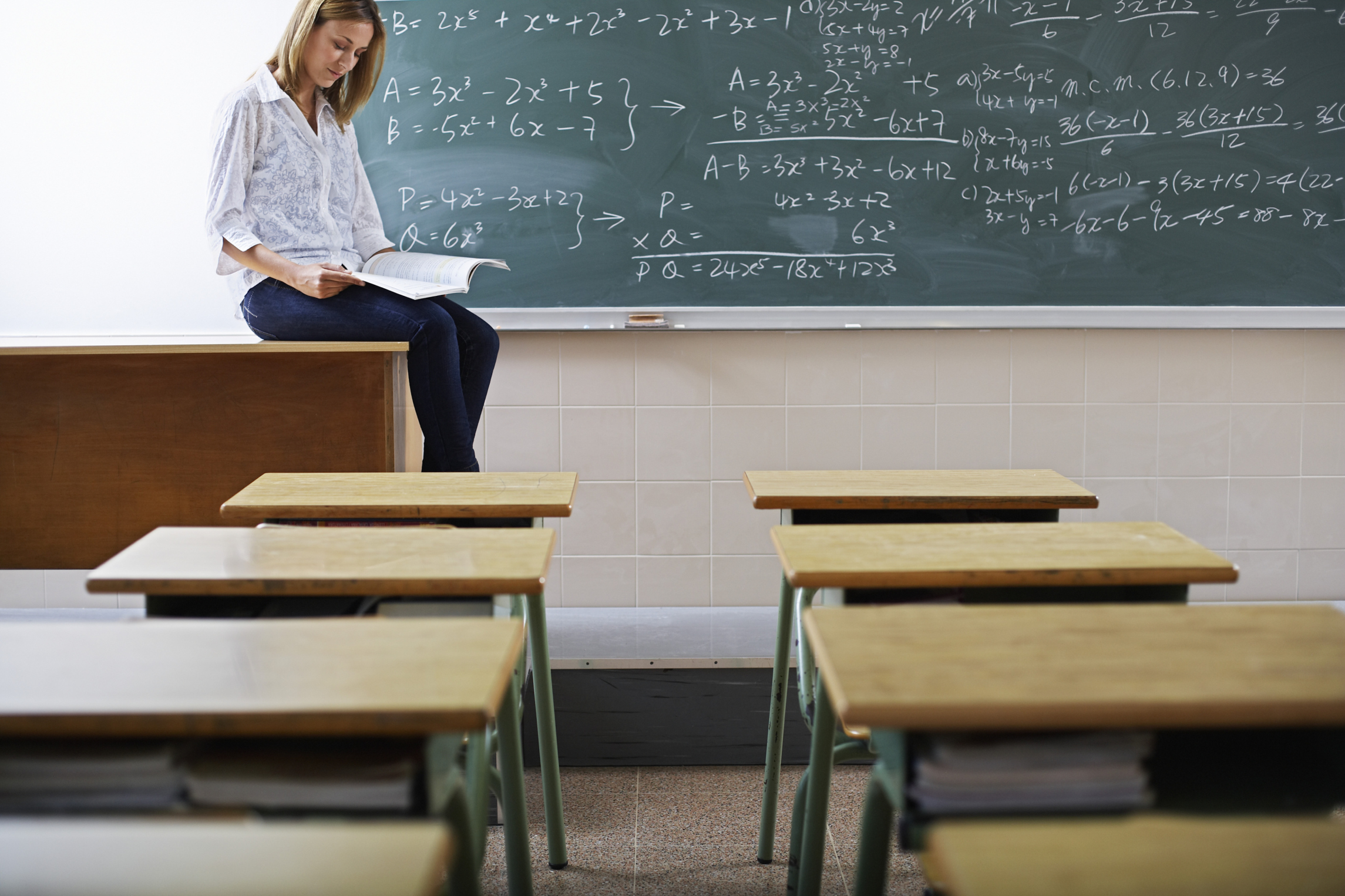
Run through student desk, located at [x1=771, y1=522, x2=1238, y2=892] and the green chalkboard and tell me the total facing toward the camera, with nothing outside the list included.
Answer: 2

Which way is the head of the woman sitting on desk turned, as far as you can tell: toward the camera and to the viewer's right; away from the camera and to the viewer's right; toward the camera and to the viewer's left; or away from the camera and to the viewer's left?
toward the camera and to the viewer's right

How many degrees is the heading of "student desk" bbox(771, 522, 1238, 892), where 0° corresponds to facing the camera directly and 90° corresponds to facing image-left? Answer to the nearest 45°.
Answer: approximately 0°

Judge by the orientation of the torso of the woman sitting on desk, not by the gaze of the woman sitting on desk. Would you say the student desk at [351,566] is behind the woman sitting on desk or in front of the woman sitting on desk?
in front

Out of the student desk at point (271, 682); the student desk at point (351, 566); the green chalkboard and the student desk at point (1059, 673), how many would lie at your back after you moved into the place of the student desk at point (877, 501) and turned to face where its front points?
1

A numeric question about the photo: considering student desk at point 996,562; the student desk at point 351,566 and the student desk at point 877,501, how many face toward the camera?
3
